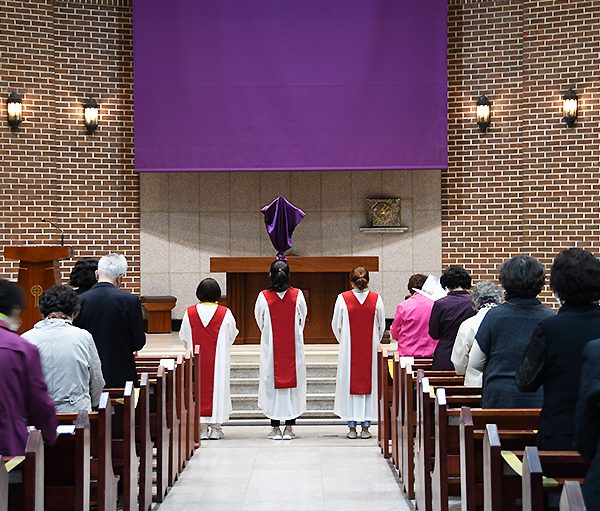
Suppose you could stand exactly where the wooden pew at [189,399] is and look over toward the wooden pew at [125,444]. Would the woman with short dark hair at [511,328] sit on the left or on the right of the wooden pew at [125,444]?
left

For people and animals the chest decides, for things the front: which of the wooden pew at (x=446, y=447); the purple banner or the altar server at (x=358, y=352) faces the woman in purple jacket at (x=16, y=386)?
the purple banner

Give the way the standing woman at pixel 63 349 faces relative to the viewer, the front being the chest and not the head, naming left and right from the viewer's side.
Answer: facing away from the viewer

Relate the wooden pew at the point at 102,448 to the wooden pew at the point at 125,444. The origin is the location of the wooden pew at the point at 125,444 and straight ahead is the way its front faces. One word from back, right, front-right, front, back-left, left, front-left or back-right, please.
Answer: back

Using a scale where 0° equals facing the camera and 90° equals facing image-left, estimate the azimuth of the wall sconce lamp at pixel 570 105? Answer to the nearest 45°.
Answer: approximately 45°

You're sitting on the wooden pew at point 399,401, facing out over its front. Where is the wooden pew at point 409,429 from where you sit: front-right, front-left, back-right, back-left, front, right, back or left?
back

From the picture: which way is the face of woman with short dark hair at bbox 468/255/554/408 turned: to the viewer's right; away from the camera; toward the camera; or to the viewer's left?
away from the camera

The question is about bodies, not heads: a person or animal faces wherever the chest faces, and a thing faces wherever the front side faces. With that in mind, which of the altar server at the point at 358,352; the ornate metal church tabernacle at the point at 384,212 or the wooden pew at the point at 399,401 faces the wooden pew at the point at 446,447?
the ornate metal church tabernacle

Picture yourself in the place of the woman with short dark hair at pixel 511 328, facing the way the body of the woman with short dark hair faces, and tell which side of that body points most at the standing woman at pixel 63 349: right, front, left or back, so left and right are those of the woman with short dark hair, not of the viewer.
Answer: left

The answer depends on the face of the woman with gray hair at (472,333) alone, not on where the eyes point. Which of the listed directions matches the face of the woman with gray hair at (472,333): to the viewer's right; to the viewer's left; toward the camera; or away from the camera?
away from the camera

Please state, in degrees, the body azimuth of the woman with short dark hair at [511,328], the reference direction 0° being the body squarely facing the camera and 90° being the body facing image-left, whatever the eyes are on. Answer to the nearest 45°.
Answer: approximately 180°

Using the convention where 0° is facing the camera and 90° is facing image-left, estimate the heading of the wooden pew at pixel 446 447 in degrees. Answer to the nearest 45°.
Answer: approximately 180°

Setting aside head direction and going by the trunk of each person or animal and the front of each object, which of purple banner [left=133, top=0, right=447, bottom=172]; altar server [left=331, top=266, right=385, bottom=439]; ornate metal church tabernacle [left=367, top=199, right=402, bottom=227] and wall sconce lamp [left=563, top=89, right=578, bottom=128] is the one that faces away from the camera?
the altar server

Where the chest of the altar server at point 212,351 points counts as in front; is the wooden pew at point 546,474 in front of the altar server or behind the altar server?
behind

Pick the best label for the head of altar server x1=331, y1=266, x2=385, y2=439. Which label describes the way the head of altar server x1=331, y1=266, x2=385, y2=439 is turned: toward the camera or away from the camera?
away from the camera
